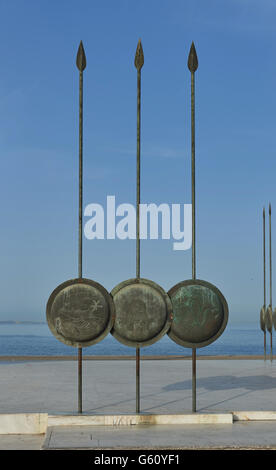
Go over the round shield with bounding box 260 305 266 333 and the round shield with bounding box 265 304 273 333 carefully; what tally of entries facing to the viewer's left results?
2

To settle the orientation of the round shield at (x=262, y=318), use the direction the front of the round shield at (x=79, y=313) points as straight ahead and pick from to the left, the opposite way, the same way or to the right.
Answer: to the right

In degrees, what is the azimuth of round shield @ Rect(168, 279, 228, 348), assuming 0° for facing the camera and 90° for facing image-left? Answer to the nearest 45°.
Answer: approximately 0°

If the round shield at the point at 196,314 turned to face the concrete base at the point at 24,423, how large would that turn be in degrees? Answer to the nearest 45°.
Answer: approximately 90° to its right

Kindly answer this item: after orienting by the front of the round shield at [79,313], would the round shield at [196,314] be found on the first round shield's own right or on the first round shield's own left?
on the first round shield's own left

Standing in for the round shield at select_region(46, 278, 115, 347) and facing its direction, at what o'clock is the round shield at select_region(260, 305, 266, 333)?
the round shield at select_region(260, 305, 266, 333) is roughly at 7 o'clock from the round shield at select_region(46, 278, 115, 347).

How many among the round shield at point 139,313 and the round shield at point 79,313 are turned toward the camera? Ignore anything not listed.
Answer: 2

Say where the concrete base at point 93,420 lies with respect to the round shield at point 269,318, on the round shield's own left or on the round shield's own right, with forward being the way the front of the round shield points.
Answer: on the round shield's own left

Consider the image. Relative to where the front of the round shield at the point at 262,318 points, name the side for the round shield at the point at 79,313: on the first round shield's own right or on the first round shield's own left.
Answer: on the first round shield's own left

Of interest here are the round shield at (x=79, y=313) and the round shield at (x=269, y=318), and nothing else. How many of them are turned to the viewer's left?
1

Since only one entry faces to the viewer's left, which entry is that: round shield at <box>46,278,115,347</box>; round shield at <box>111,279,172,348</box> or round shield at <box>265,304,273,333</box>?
round shield at <box>265,304,273,333</box>

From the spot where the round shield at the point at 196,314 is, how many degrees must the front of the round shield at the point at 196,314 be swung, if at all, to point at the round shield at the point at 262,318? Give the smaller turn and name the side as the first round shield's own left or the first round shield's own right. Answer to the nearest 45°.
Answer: approximately 180°

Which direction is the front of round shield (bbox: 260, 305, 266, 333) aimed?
to the viewer's left

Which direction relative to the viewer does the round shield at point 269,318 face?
to the viewer's left
